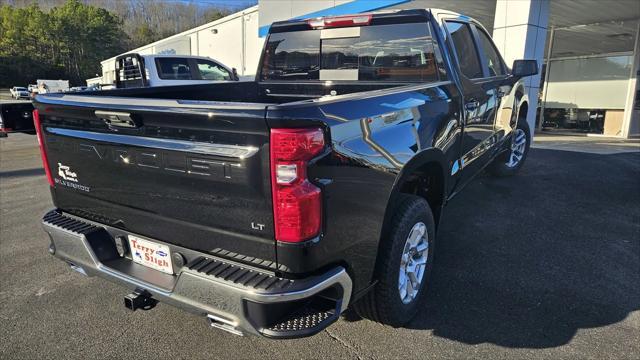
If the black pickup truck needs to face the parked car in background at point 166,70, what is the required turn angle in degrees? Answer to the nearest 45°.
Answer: approximately 45° to its left

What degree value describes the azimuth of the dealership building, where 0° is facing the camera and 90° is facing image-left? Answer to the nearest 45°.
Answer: approximately 45°

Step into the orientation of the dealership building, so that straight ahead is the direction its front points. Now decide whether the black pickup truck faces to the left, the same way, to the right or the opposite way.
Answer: the opposite way

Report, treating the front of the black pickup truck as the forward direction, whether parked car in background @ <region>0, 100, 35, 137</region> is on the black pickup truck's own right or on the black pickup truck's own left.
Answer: on the black pickup truck's own left

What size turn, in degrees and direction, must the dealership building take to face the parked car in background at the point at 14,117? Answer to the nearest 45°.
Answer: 0° — it already faces it

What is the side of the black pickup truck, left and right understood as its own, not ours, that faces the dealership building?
front

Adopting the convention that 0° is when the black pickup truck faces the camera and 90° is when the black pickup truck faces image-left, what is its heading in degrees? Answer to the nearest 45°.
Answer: approximately 225°

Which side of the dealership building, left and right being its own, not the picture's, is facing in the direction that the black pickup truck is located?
front
